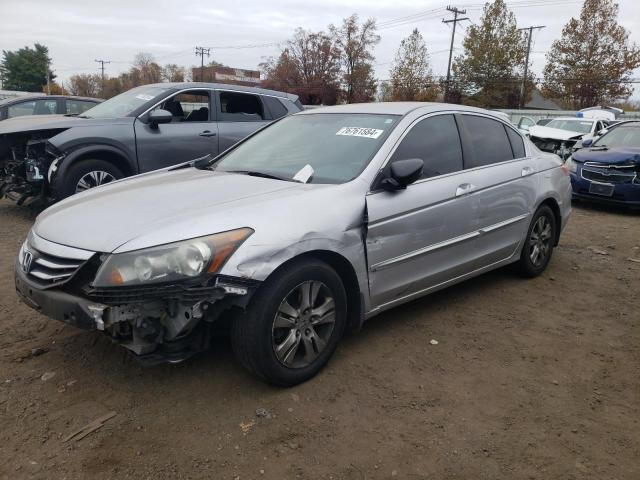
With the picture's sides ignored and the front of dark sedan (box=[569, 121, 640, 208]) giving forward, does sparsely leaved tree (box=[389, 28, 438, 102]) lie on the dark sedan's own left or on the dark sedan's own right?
on the dark sedan's own right

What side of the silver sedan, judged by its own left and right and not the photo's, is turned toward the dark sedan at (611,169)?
back

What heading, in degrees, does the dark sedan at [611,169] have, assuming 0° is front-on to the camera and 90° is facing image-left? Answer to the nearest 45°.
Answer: approximately 45°

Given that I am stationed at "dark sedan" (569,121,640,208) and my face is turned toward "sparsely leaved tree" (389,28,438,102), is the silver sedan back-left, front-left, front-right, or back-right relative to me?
back-left

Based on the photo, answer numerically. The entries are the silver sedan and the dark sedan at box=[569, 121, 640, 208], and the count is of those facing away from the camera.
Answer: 0

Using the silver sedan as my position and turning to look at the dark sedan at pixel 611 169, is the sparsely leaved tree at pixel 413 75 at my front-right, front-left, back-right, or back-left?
front-left

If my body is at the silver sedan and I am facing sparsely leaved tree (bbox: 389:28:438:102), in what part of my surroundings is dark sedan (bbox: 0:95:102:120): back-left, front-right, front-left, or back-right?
front-left

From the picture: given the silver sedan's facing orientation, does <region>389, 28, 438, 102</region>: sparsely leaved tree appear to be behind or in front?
behind

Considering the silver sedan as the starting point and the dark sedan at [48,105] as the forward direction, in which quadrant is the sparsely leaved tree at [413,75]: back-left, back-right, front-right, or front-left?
front-right
